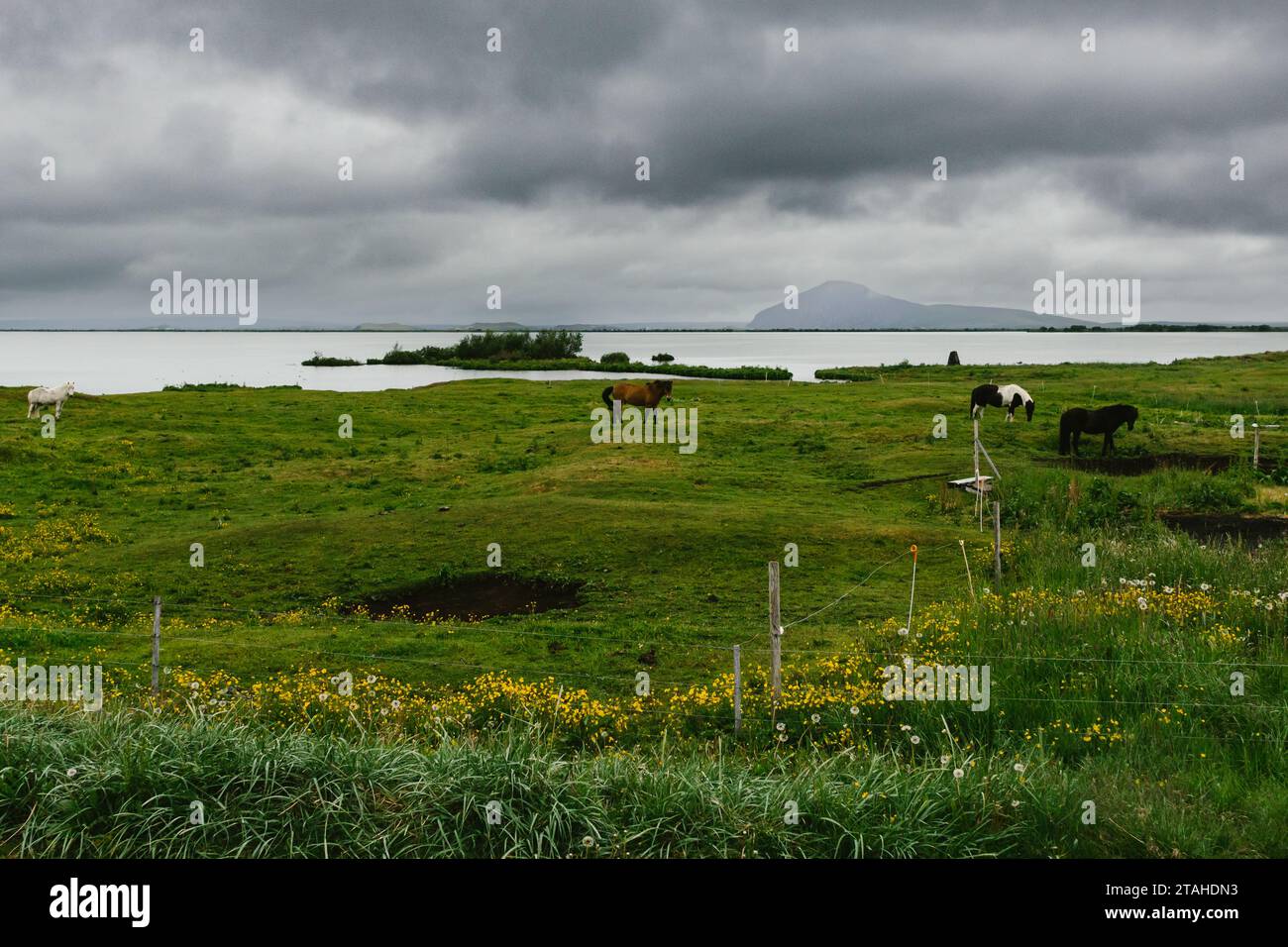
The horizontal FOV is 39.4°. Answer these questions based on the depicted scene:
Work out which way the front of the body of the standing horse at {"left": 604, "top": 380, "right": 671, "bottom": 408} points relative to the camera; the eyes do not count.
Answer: to the viewer's right

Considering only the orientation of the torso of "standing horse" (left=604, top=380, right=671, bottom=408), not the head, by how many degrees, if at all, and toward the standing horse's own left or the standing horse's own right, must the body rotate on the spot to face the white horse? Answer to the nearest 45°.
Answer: approximately 180°

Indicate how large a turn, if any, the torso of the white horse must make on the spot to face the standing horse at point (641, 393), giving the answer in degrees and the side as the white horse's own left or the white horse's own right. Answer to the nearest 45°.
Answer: approximately 45° to the white horse's own right

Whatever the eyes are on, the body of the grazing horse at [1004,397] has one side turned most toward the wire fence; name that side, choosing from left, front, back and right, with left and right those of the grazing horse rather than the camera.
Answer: right

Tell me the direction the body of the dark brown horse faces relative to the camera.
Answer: to the viewer's right

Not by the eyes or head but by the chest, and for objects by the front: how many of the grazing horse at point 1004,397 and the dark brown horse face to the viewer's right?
2

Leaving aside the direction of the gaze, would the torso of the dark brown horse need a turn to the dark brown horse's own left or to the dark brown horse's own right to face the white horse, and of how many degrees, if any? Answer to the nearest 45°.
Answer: approximately 180°

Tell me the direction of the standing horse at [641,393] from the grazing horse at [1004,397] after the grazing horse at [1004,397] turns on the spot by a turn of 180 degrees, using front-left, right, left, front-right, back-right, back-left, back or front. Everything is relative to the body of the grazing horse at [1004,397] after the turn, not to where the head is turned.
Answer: front

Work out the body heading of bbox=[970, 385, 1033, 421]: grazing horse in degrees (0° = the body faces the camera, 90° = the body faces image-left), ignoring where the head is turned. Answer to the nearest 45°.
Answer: approximately 270°

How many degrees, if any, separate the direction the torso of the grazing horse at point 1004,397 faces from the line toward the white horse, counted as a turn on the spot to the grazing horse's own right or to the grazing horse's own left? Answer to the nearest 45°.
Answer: approximately 180°

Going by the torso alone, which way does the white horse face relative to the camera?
to the viewer's right
